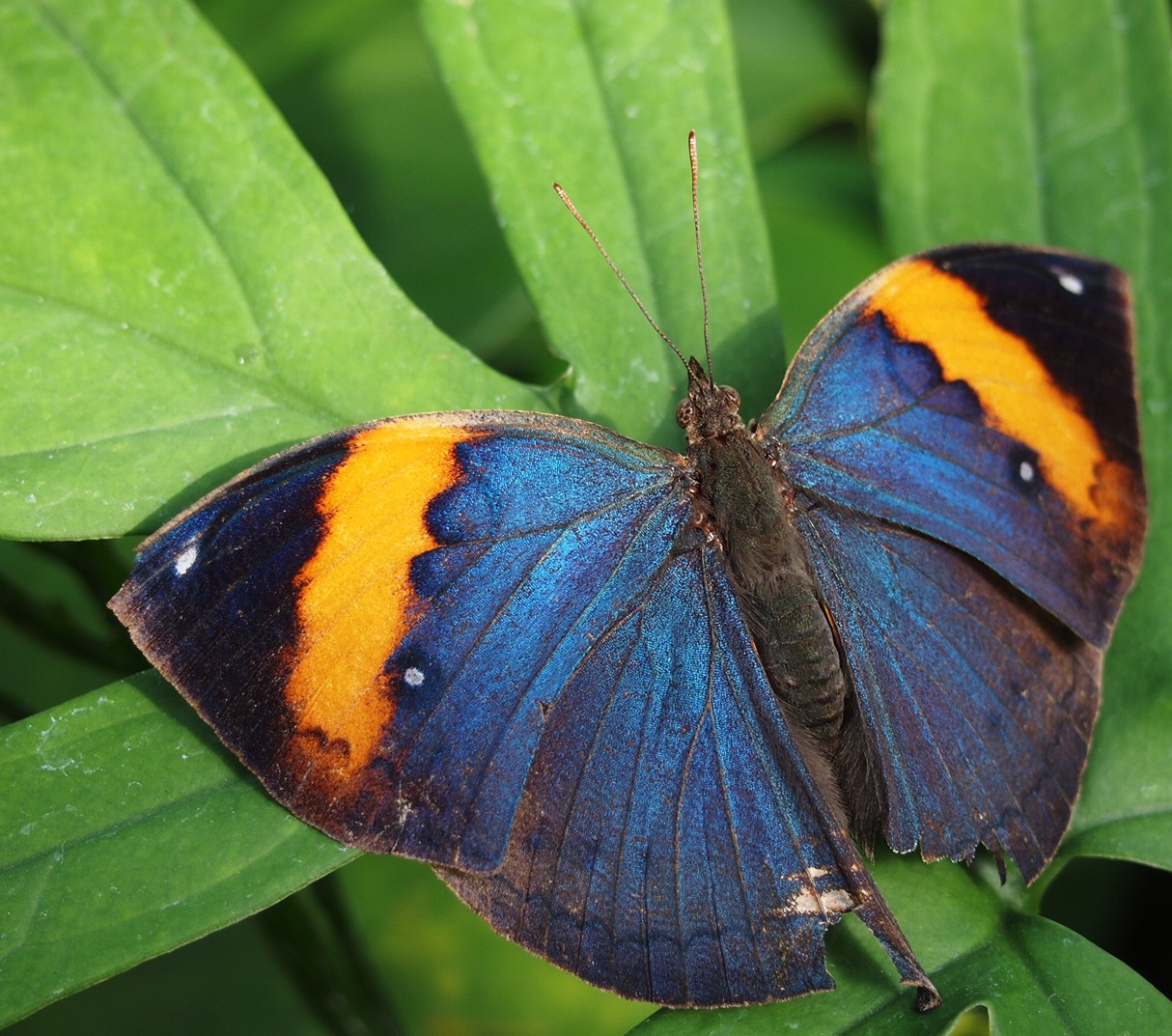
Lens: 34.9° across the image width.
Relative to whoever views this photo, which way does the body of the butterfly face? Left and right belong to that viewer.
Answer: facing away from the viewer
